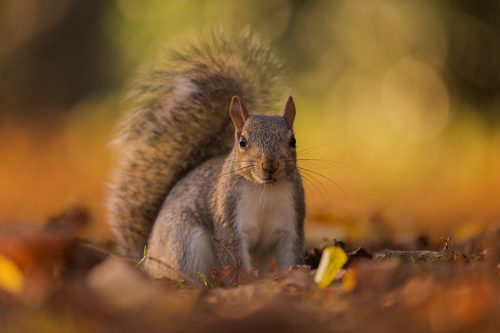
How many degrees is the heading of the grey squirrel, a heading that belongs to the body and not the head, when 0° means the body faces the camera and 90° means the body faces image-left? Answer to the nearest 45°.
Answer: approximately 315°
